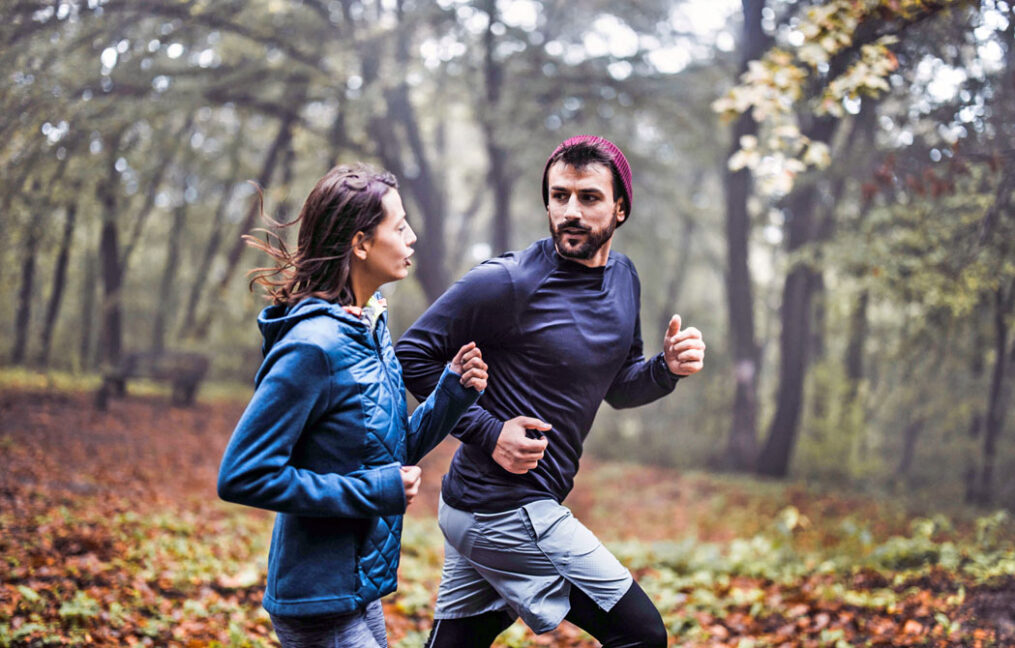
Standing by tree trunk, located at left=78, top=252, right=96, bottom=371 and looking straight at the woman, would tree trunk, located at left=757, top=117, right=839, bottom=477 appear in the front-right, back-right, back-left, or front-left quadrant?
front-left

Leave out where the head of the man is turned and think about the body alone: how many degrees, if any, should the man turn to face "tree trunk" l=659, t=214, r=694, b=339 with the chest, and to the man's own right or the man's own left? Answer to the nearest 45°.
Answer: approximately 135° to the man's own left

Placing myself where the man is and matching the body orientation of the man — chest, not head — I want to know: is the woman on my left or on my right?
on my right

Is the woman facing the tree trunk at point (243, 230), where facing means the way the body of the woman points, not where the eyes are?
no

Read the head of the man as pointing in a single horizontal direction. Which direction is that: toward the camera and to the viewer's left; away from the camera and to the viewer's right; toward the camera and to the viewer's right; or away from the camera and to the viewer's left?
toward the camera and to the viewer's left

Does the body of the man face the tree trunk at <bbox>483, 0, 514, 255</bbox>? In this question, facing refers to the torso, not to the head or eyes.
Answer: no

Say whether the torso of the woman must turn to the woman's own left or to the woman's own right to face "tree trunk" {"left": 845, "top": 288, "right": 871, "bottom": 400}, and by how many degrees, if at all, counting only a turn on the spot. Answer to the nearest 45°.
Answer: approximately 45° to the woman's own left

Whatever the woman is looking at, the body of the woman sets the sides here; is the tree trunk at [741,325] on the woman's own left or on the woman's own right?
on the woman's own left

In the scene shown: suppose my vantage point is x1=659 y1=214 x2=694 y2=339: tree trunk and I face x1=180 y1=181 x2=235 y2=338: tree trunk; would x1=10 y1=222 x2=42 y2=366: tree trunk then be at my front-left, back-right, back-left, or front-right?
front-left

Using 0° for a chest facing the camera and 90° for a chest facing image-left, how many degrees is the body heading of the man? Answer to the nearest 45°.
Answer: approximately 315°

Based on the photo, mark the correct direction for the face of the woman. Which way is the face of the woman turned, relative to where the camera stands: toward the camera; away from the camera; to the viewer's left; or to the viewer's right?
to the viewer's right

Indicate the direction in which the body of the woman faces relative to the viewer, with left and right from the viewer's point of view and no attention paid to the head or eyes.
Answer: facing to the right of the viewer

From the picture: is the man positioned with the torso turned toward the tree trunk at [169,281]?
no

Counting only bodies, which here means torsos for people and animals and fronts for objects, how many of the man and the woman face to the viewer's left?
0
